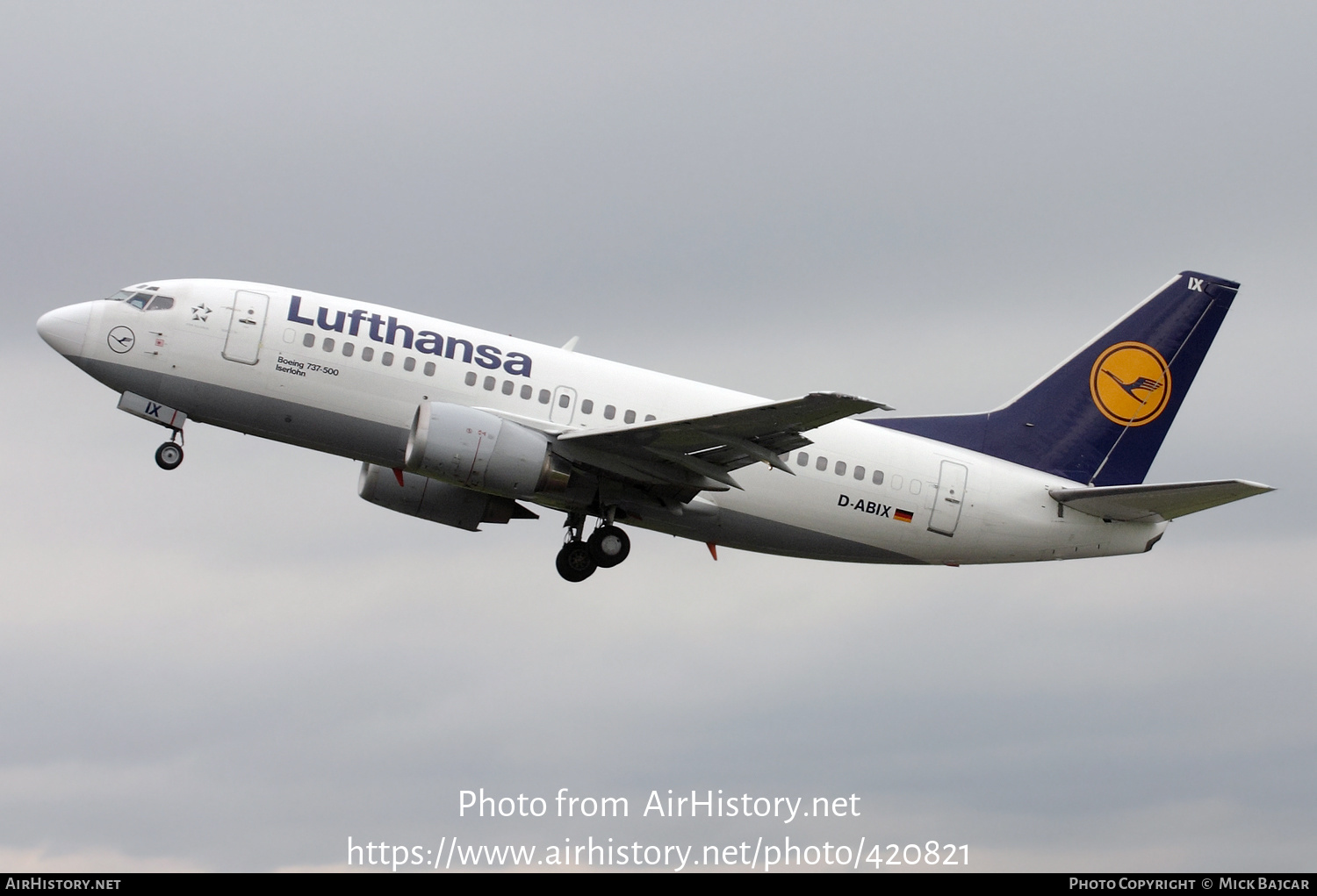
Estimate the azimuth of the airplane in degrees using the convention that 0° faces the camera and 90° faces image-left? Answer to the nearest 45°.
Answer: approximately 90°
